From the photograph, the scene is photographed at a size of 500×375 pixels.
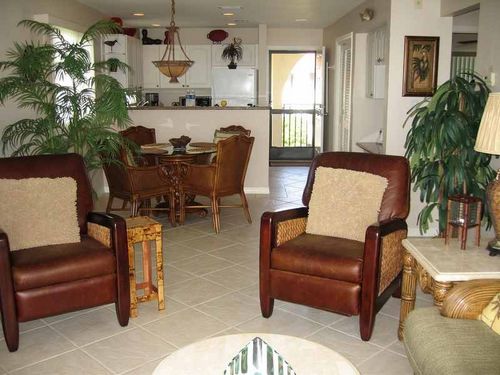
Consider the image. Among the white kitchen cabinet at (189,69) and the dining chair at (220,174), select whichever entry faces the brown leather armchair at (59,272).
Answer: the white kitchen cabinet

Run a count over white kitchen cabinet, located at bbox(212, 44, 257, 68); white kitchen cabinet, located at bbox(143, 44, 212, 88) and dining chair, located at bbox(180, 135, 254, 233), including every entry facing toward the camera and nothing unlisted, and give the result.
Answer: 2

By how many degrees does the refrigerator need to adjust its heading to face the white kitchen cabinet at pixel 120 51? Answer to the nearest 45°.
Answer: approximately 45° to its right

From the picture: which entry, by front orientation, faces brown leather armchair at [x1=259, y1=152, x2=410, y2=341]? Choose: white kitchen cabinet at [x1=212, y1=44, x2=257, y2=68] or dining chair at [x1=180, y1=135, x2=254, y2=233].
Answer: the white kitchen cabinet

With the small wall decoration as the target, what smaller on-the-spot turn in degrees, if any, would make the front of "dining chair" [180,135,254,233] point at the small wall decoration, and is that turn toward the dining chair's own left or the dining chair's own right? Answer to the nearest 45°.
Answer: approximately 90° to the dining chair's own right

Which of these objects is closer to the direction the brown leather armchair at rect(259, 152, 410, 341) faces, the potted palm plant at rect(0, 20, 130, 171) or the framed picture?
the potted palm plant

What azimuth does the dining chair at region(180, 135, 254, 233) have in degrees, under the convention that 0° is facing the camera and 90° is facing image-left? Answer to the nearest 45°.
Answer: approximately 135°

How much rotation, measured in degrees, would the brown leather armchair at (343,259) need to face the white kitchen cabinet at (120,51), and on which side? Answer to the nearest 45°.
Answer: approximately 90° to its right

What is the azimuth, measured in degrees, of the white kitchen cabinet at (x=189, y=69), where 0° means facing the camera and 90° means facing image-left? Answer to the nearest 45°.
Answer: approximately 0°
